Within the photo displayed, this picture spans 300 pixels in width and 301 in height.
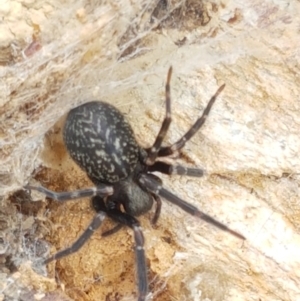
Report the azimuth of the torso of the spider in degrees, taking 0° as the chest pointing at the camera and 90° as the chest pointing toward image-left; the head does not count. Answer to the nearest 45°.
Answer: approximately 315°
